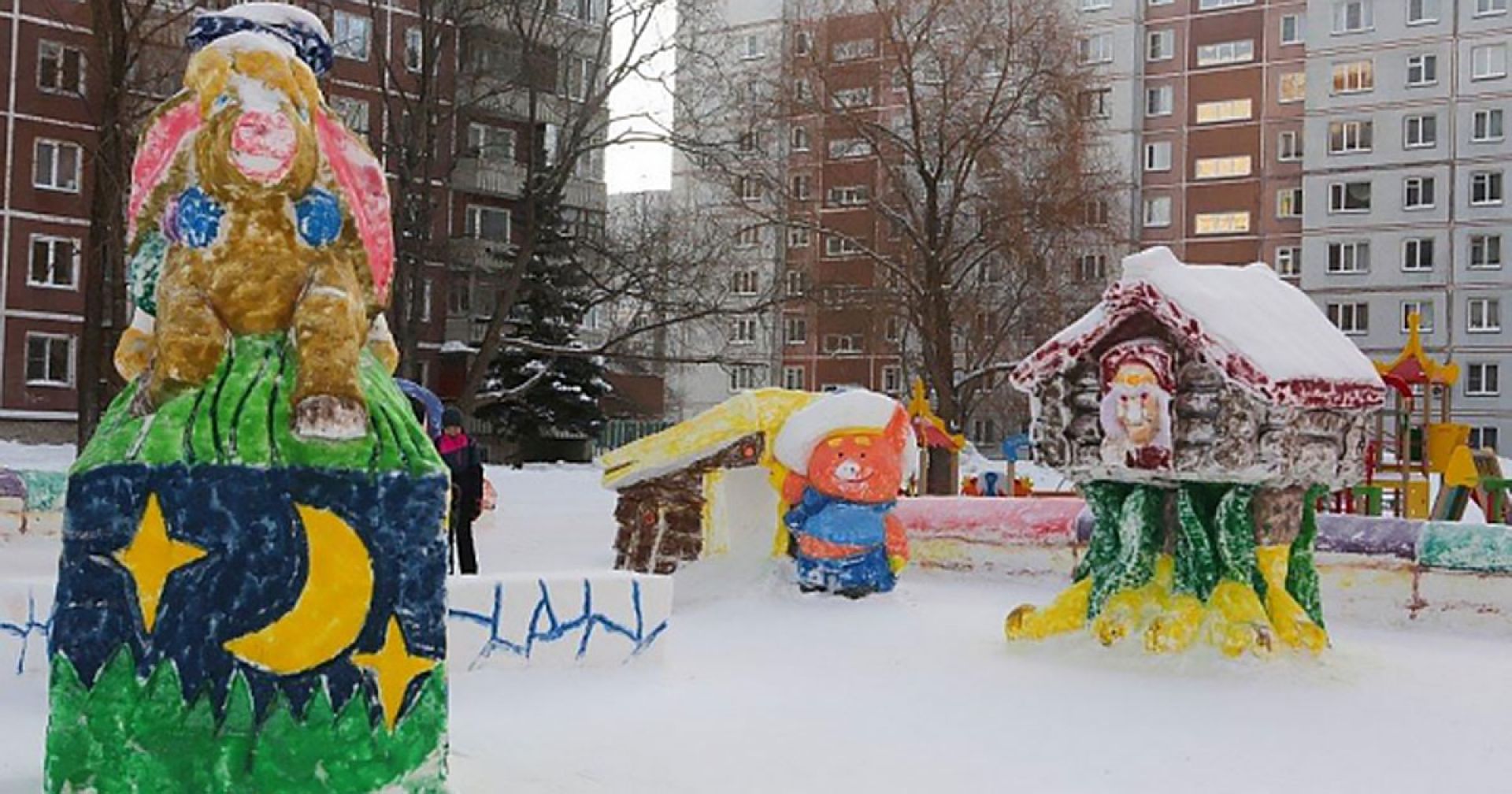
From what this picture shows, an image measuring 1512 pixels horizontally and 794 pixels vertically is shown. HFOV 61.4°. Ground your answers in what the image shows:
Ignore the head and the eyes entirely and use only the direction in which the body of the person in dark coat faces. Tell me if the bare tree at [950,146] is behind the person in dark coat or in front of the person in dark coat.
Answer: behind

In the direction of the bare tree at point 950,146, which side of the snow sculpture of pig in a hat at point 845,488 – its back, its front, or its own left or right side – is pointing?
back

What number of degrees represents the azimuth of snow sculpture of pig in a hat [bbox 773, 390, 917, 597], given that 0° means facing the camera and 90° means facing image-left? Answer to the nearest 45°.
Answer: approximately 0°

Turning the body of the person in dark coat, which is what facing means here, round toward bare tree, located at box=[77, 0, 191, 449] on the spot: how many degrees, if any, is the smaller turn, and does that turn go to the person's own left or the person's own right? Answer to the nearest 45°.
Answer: approximately 90° to the person's own right

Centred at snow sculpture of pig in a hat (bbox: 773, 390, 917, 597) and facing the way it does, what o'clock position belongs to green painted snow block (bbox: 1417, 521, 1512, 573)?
The green painted snow block is roughly at 9 o'clock from the snow sculpture of pig in a hat.

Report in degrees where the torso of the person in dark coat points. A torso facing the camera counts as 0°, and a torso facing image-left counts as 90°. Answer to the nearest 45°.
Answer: approximately 45°
